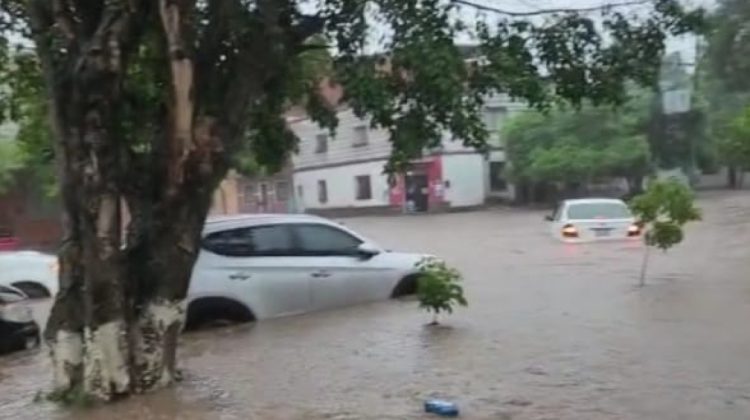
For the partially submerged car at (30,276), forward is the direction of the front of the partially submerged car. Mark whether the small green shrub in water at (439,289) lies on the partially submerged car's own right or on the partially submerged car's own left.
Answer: on the partially submerged car's own right

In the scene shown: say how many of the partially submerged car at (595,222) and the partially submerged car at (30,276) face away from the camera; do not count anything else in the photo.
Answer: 1

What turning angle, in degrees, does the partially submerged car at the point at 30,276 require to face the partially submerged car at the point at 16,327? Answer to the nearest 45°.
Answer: approximately 90° to its right

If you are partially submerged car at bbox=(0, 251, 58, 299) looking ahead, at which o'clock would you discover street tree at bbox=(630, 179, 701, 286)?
The street tree is roughly at 1 o'clock from the partially submerged car.

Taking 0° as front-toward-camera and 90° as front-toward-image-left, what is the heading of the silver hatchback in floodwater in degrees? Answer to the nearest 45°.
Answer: approximately 225°

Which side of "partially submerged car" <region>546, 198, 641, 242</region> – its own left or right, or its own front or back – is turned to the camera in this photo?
back

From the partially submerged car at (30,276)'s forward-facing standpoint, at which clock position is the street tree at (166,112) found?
The street tree is roughly at 3 o'clock from the partially submerged car.

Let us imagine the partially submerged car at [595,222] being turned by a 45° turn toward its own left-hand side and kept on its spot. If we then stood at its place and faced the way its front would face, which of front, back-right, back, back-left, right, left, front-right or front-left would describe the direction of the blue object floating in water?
back-left

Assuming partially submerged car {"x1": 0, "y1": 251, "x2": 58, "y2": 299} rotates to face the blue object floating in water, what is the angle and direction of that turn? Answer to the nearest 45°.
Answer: approximately 90° to its right

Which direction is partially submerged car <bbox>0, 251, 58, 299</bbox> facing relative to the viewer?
to the viewer's right

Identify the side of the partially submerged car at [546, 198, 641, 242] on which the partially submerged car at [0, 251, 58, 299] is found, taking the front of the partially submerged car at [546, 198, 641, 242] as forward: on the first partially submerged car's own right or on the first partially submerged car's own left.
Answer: on the first partially submerged car's own left
